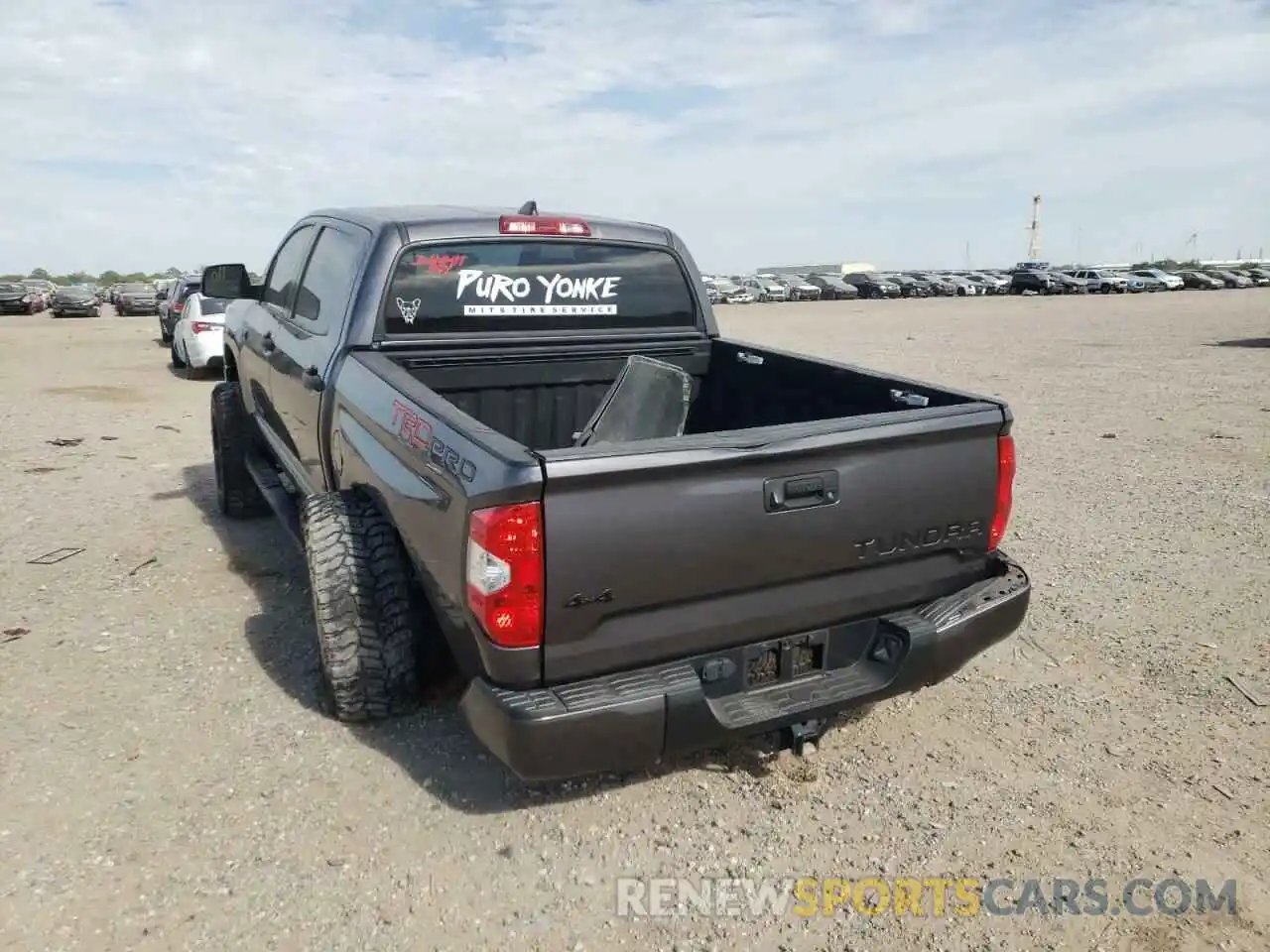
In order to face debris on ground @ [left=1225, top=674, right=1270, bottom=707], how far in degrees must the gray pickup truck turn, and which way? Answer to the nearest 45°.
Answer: approximately 135° to its right

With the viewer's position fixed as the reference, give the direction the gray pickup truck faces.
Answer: facing away from the viewer and to the left of the viewer
